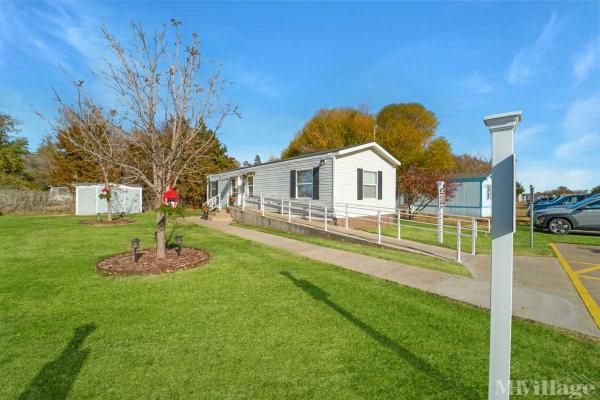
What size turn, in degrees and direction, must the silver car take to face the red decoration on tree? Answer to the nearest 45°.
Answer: approximately 45° to its left

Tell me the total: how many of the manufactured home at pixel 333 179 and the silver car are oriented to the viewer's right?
0

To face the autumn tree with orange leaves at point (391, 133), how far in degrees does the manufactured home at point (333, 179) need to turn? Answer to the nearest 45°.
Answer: approximately 180°

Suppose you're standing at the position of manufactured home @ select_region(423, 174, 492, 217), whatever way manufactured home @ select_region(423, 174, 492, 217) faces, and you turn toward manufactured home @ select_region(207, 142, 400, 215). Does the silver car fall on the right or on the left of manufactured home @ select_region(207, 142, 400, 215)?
left

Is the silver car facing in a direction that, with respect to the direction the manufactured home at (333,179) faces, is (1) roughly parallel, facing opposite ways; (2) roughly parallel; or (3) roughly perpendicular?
roughly perpendicular

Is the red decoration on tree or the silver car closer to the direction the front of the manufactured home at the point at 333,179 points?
the red decoration on tree

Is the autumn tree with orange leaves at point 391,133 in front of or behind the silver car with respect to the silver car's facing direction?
in front

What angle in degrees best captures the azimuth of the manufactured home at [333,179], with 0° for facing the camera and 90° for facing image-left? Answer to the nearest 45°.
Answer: approximately 45°

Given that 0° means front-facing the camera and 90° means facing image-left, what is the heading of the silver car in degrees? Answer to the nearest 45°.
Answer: approximately 90°

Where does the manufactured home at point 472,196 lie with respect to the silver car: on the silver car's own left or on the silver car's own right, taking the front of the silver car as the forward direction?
on the silver car's own right

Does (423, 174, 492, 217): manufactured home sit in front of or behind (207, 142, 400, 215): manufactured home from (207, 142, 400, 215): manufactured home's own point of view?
behind
